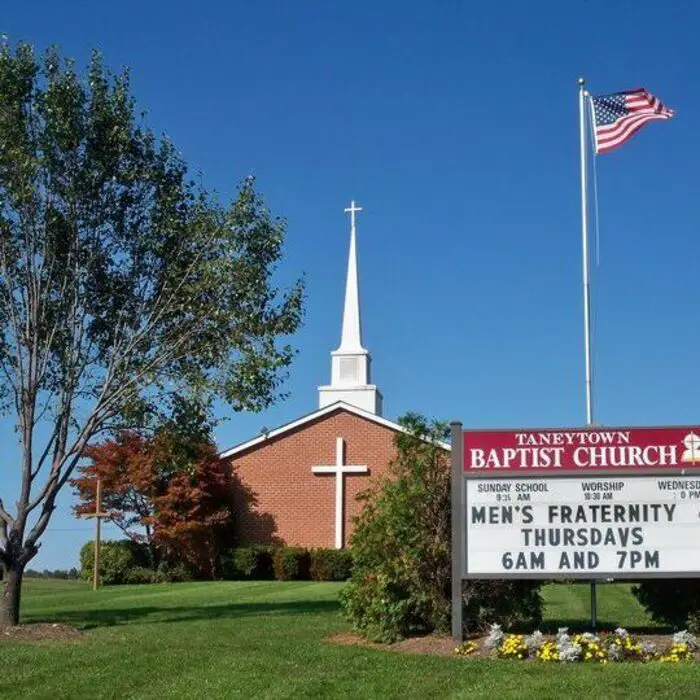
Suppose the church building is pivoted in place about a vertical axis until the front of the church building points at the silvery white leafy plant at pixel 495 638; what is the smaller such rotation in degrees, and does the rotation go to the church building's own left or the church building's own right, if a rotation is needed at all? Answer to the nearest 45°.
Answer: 0° — it already faces it

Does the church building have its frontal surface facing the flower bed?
yes

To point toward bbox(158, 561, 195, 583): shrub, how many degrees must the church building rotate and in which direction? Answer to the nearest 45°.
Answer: approximately 45° to its right

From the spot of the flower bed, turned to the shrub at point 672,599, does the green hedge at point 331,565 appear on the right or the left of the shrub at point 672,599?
left

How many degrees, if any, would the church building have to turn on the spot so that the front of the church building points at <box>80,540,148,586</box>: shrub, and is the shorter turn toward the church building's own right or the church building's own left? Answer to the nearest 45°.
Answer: approximately 45° to the church building's own right

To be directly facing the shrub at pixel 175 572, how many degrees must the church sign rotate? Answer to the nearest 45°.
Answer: approximately 135° to its right

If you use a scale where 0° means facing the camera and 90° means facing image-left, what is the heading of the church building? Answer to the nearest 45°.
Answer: approximately 0°

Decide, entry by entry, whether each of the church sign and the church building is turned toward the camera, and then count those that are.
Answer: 2

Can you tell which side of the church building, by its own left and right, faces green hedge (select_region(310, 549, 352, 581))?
front

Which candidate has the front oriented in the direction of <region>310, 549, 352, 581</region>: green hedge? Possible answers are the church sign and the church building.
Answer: the church building

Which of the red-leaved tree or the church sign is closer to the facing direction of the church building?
the church sign

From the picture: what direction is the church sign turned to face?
toward the camera

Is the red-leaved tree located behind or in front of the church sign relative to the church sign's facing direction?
behind
